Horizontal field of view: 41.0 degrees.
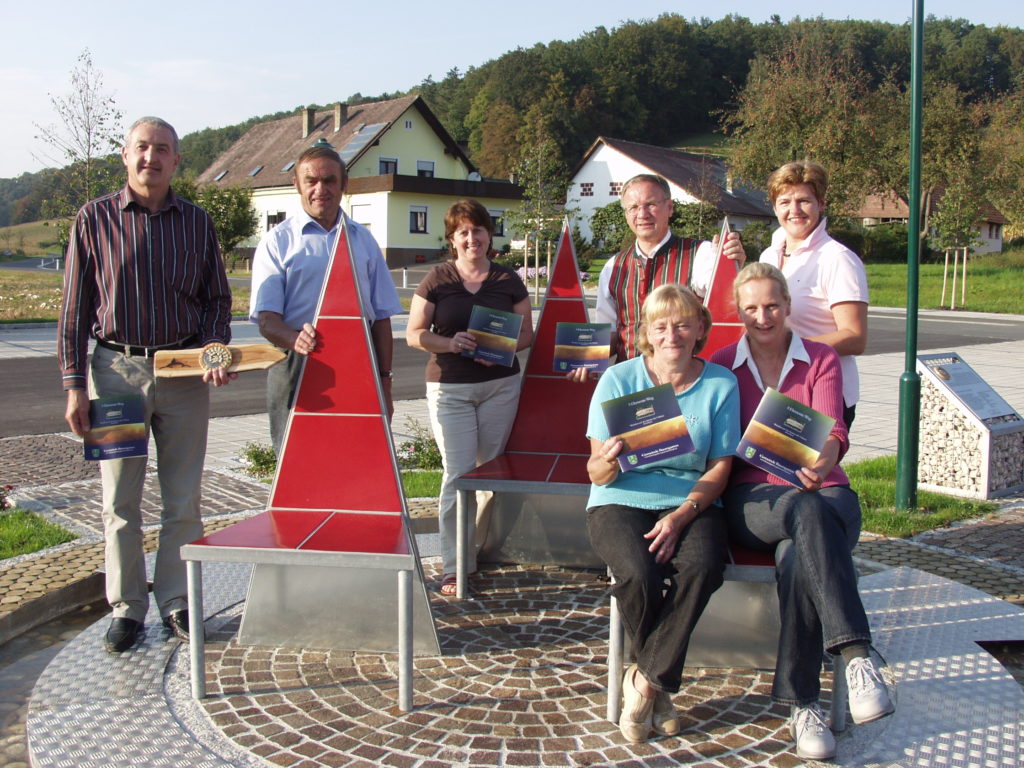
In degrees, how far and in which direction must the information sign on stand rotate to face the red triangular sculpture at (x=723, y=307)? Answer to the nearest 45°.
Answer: approximately 45° to its right

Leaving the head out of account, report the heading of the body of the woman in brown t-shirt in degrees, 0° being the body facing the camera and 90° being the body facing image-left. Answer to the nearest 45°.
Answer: approximately 0°

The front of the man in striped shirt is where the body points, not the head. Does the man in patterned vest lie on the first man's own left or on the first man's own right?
on the first man's own left

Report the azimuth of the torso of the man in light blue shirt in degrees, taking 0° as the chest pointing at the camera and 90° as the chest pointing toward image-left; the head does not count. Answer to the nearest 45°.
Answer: approximately 0°

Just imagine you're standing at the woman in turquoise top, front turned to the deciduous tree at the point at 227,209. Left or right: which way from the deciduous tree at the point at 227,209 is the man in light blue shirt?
left

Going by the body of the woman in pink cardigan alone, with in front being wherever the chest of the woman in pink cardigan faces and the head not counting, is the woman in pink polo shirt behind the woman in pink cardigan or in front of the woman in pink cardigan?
behind
